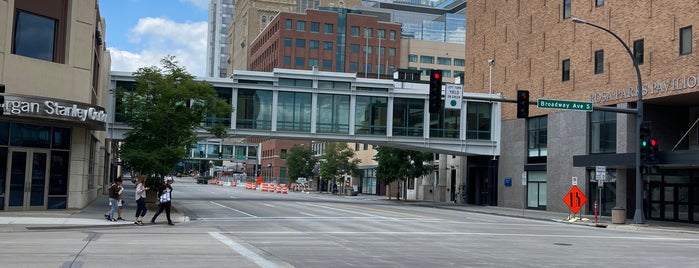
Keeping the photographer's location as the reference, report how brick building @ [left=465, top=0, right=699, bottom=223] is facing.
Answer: facing the viewer and to the left of the viewer

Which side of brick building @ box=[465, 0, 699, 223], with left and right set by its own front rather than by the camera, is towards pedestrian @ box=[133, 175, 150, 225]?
front

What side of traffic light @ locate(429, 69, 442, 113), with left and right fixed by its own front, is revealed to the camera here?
front

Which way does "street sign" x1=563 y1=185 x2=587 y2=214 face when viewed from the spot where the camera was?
facing the viewer

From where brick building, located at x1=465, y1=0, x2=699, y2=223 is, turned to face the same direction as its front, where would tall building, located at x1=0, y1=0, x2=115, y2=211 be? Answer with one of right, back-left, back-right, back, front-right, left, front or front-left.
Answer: front

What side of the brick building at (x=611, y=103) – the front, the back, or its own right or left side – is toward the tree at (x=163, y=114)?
front

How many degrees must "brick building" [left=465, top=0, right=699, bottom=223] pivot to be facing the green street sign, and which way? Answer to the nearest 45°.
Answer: approximately 45° to its left

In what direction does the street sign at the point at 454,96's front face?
toward the camera

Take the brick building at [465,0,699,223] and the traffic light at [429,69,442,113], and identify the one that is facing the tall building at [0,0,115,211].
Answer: the brick building

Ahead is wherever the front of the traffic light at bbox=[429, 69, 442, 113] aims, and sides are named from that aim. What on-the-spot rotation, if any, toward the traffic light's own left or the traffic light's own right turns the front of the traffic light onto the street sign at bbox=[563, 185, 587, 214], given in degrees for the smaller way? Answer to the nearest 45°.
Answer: approximately 135° to the traffic light's own left

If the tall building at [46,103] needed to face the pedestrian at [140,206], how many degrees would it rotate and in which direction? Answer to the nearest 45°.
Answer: approximately 45° to its left

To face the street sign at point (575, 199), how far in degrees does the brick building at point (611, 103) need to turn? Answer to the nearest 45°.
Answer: approximately 45° to its left
